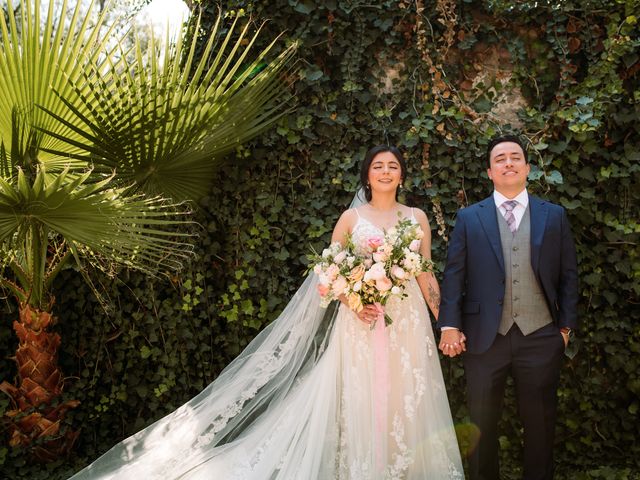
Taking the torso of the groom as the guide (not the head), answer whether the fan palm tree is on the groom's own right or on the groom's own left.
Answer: on the groom's own right

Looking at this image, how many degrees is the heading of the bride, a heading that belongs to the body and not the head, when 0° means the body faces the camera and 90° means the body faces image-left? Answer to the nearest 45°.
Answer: approximately 0°

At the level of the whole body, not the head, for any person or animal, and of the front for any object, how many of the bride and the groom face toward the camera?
2

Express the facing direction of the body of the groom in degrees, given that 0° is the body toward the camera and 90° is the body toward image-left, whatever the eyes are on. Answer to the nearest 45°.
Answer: approximately 0°

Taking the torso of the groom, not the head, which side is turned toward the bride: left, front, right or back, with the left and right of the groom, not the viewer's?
right
